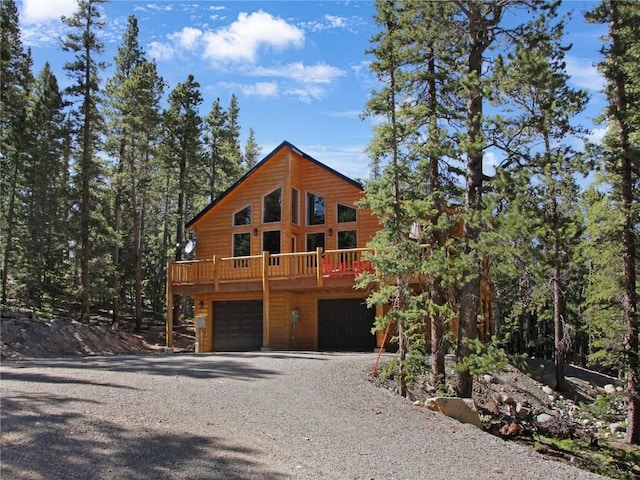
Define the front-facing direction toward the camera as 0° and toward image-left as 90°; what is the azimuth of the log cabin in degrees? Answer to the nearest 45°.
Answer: approximately 0°

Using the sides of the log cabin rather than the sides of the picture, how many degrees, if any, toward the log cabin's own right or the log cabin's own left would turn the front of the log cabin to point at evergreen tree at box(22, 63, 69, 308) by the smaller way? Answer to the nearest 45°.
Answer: approximately 135° to the log cabin's own right

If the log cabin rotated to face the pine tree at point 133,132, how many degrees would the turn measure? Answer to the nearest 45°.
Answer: approximately 135° to its right

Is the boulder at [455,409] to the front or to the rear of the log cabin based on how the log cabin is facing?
to the front

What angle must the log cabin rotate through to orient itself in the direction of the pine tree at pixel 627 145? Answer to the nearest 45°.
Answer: approximately 45° to its left

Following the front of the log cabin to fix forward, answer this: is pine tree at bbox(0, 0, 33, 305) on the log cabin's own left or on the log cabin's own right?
on the log cabin's own right

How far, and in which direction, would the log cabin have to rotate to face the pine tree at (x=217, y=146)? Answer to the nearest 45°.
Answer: approximately 180°
